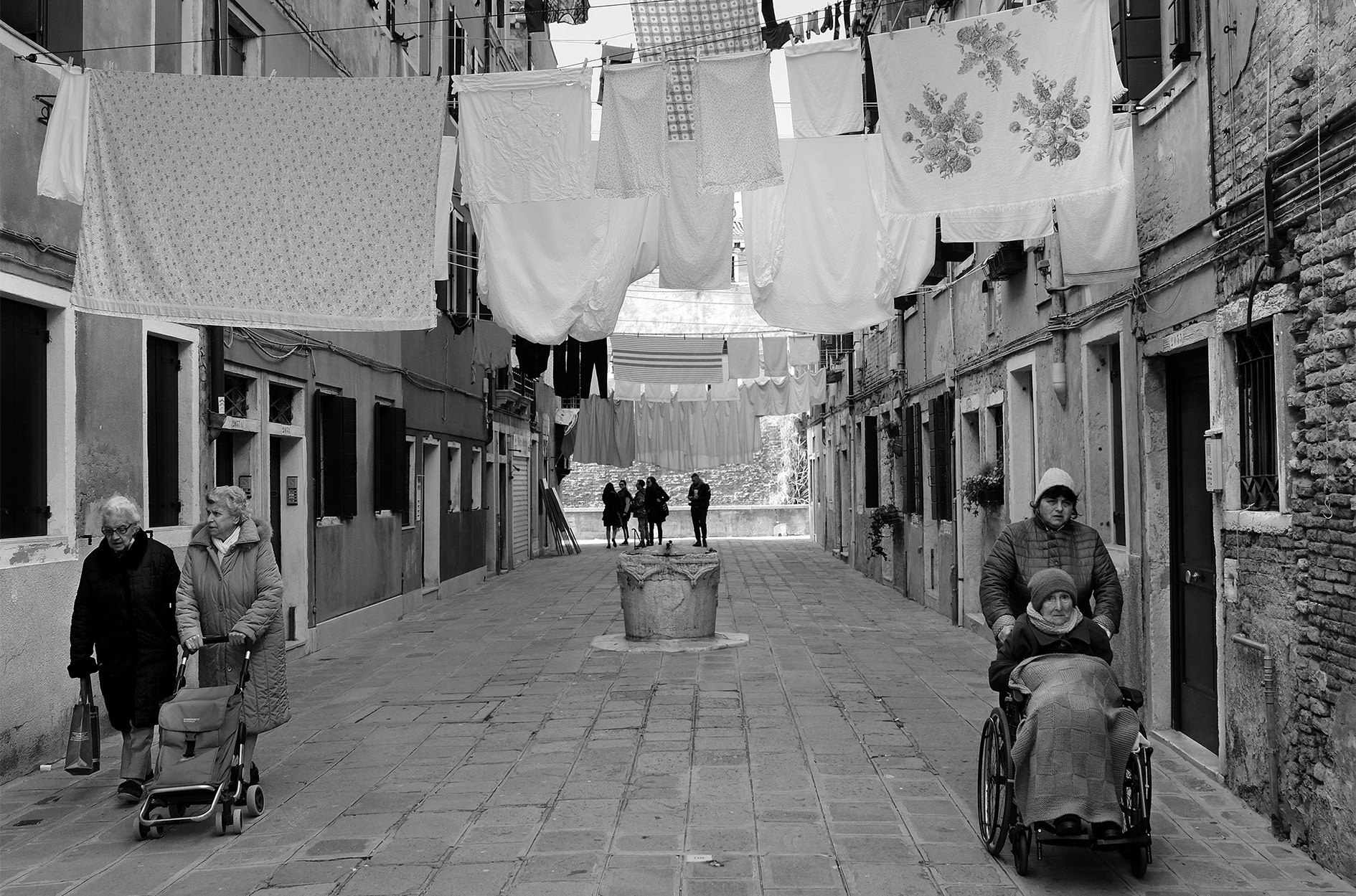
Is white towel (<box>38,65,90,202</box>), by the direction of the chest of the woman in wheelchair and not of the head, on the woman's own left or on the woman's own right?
on the woman's own right

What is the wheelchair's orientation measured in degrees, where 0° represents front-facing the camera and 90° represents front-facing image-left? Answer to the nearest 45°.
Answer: approximately 0°

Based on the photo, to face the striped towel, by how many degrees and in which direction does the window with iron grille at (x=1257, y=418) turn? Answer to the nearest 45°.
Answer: approximately 90° to its right

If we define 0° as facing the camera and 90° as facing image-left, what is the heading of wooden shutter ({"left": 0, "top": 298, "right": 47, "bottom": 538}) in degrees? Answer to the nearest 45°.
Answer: approximately 315°

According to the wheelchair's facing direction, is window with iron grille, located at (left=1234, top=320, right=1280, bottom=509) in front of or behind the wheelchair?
behind

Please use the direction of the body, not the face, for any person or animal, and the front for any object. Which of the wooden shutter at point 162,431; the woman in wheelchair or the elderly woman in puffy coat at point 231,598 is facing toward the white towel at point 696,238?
the wooden shutter

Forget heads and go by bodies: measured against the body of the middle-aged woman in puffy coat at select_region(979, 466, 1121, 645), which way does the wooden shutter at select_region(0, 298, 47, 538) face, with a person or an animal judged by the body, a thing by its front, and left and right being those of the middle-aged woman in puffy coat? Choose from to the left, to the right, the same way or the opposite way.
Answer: to the left

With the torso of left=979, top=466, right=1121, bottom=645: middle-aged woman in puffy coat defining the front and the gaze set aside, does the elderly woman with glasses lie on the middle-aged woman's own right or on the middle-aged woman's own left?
on the middle-aged woman's own right

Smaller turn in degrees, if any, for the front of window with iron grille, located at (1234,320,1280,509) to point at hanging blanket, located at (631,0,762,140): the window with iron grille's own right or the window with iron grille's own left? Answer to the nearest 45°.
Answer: approximately 45° to the window with iron grille's own right

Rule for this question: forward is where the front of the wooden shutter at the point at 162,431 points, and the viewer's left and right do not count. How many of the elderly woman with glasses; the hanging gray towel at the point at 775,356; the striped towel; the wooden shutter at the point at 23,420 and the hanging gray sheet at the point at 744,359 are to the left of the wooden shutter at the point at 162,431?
3

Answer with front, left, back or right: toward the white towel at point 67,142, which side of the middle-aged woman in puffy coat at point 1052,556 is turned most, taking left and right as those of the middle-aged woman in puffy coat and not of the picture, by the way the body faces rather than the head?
right
